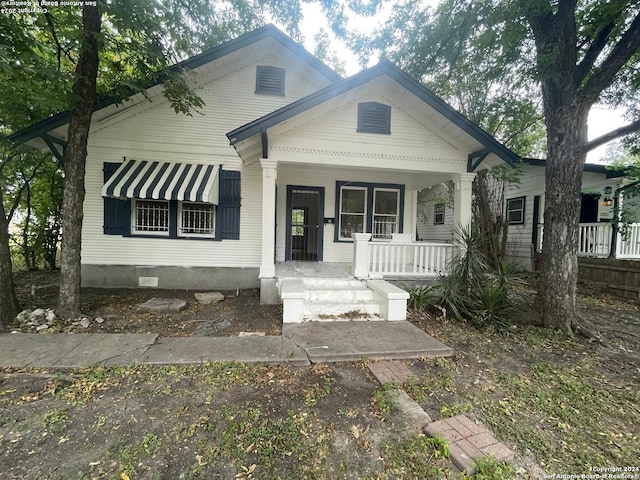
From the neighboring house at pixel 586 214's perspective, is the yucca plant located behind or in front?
in front

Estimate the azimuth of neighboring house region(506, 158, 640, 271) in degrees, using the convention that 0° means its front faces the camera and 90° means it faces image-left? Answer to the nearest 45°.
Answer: approximately 0°

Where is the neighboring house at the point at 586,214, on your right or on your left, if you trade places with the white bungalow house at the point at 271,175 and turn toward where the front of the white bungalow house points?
on your left

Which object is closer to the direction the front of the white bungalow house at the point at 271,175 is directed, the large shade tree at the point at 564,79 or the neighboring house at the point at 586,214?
the large shade tree

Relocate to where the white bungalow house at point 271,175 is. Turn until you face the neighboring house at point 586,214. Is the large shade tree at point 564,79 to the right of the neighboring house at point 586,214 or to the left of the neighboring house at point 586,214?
right

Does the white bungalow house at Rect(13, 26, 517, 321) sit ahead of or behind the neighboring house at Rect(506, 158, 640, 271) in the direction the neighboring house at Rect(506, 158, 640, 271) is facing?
ahead

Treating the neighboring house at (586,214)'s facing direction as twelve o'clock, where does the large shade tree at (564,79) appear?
The large shade tree is roughly at 12 o'clock from the neighboring house.

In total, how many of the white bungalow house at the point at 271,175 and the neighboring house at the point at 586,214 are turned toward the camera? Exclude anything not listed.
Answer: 2
